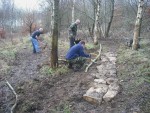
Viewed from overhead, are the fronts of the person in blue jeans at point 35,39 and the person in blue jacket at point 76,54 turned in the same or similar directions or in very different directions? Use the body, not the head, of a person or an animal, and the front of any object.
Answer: same or similar directions

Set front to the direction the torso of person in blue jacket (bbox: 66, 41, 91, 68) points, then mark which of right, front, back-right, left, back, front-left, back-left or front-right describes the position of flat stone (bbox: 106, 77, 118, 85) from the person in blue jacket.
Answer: front-right

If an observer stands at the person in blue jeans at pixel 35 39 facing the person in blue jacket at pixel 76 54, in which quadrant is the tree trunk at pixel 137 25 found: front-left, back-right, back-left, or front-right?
front-left

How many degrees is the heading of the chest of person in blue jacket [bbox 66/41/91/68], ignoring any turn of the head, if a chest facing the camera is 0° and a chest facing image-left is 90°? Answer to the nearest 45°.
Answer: approximately 270°
